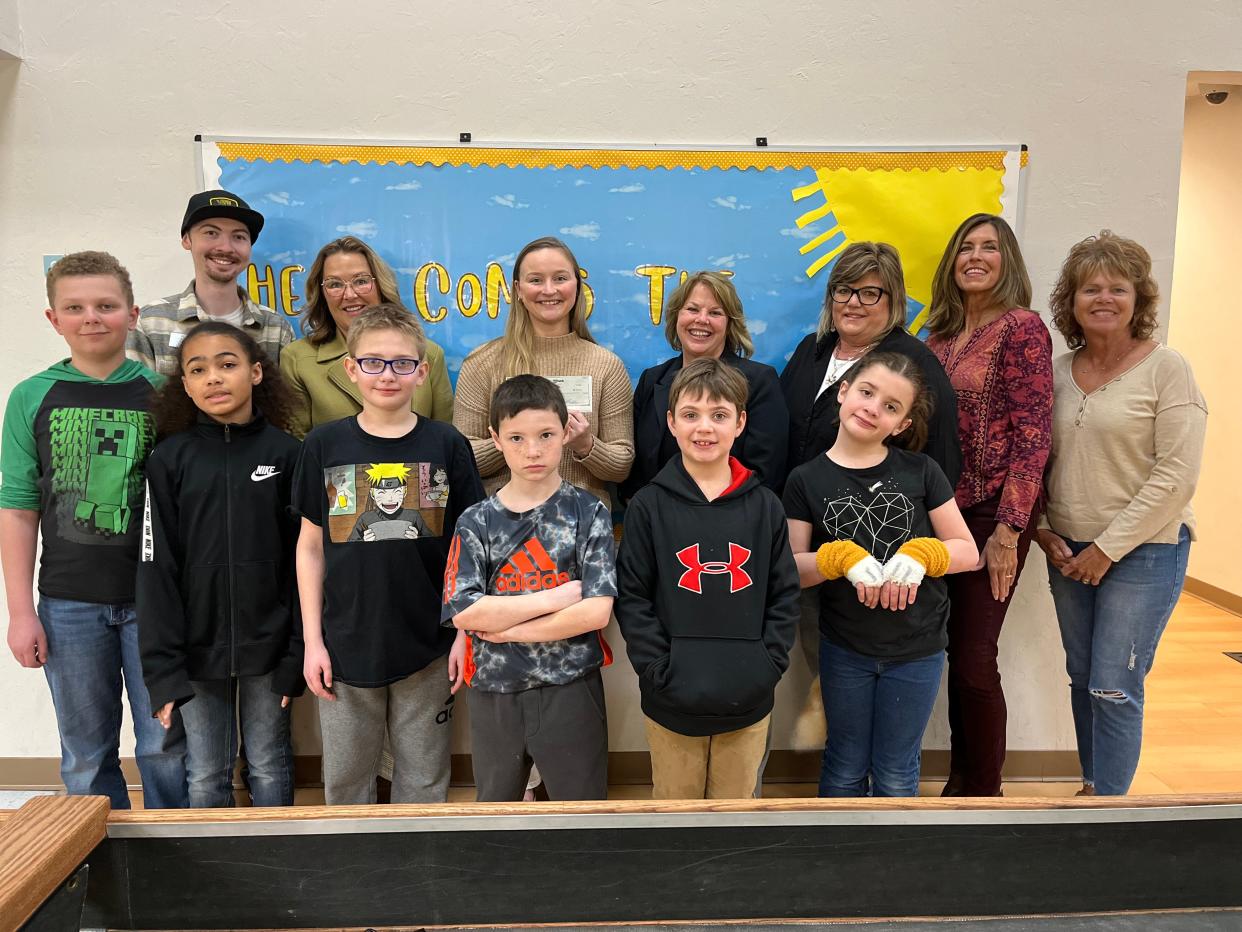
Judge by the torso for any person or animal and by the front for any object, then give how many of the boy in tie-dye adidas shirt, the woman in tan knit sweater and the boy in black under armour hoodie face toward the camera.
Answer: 3

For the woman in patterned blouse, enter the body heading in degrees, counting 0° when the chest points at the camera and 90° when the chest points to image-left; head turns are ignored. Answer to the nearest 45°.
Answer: approximately 45°

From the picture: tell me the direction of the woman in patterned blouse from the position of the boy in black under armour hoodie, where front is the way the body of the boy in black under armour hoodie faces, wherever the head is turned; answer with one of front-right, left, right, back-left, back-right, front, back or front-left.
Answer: back-left

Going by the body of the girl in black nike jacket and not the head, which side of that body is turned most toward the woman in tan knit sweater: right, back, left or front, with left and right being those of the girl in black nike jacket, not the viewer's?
left
